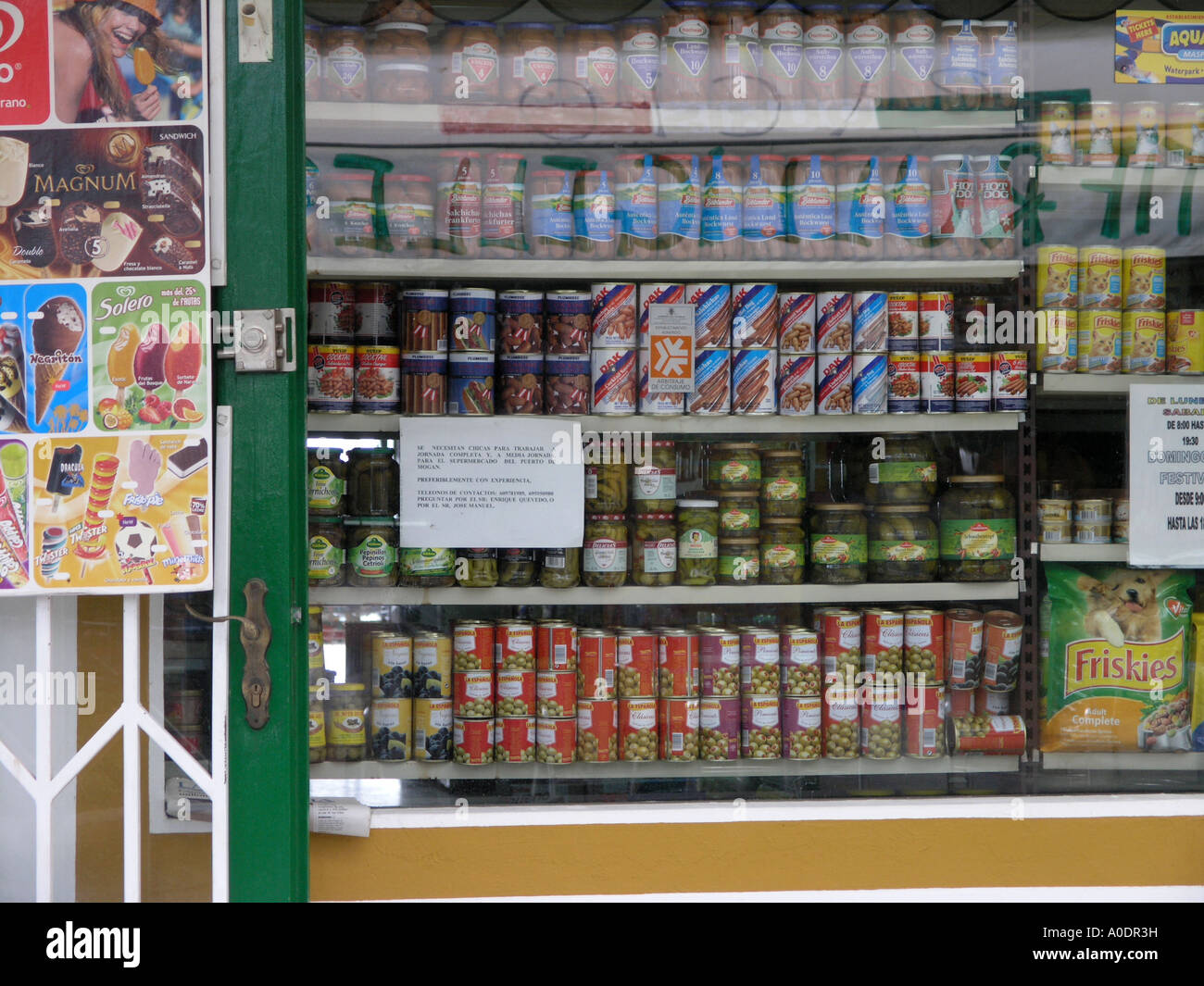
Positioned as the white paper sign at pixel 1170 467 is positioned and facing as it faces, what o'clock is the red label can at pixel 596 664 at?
The red label can is roughly at 2 o'clock from the white paper sign.

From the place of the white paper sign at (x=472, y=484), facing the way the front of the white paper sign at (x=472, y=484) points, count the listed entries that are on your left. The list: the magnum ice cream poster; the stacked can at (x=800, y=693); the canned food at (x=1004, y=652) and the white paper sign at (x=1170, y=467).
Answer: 3

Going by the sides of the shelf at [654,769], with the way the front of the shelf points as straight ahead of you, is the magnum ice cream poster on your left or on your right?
on your right

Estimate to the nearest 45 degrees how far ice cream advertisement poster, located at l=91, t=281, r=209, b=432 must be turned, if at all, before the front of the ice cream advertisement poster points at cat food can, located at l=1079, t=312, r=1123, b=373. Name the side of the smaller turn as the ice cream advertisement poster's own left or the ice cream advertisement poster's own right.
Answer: approximately 90° to the ice cream advertisement poster's own left

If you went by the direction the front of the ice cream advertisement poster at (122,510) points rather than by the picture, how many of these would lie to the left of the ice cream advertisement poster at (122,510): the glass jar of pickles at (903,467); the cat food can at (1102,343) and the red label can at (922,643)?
3

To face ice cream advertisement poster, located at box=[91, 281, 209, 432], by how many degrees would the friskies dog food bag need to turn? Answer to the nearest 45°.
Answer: approximately 45° to its right

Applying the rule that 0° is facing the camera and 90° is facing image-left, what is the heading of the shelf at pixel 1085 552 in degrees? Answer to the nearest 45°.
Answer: approximately 0°

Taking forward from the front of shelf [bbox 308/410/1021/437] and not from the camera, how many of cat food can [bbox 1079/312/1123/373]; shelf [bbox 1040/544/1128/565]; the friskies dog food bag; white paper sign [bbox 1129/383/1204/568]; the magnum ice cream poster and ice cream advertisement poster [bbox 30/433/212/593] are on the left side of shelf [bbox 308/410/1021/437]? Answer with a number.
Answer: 4
